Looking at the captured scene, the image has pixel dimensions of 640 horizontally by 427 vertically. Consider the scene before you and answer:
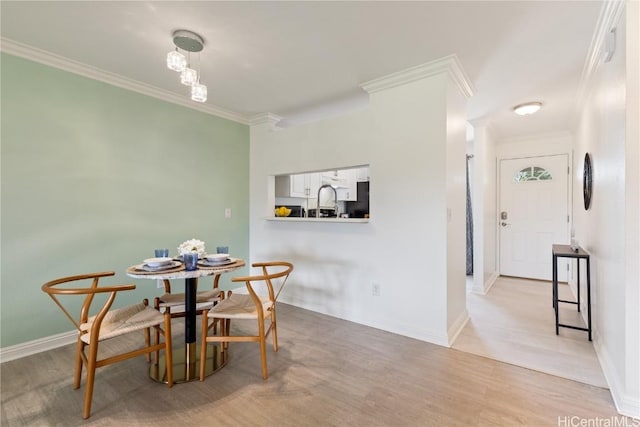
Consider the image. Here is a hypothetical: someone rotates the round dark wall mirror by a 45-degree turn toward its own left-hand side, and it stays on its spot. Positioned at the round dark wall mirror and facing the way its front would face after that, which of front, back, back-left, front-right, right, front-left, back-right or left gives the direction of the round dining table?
front

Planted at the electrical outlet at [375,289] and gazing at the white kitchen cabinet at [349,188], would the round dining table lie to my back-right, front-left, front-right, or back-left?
back-left

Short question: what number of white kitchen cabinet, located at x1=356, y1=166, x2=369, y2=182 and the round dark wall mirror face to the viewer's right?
0

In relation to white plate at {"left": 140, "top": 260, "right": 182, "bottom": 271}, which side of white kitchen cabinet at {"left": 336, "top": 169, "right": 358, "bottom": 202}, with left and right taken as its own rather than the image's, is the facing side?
front

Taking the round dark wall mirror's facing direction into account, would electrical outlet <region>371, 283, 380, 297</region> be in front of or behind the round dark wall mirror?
in front

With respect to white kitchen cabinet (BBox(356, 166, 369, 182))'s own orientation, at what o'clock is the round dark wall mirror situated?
The round dark wall mirror is roughly at 9 o'clock from the white kitchen cabinet.

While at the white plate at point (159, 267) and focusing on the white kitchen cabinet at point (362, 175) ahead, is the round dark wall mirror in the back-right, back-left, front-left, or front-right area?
front-right

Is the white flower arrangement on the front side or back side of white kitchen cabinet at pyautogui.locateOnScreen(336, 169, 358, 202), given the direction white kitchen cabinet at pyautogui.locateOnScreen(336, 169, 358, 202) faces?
on the front side

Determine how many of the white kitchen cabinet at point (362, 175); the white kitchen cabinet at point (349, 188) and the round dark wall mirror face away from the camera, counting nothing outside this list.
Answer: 0

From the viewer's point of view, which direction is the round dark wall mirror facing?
to the viewer's left

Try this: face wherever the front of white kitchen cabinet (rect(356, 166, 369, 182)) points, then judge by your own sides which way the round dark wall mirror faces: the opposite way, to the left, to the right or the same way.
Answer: to the right

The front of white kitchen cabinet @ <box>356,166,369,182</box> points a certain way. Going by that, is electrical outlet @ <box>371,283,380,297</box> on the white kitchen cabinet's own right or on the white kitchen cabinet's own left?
on the white kitchen cabinet's own left

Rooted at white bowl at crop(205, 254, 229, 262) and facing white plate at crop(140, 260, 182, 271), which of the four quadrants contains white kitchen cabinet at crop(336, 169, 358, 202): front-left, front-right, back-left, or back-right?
back-right

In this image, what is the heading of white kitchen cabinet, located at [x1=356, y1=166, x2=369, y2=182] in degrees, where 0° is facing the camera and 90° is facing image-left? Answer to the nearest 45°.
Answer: approximately 45°
